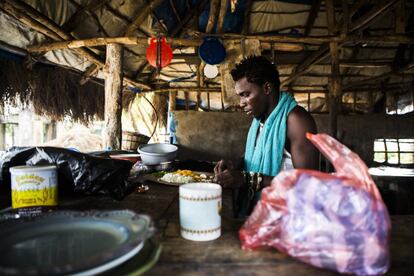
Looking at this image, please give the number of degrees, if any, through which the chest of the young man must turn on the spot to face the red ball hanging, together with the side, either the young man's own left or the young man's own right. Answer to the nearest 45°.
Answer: approximately 90° to the young man's own right

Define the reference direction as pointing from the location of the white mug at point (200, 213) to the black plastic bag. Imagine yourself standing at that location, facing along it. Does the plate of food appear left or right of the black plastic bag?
right

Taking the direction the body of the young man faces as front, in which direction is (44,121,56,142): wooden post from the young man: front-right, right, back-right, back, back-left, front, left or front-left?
right

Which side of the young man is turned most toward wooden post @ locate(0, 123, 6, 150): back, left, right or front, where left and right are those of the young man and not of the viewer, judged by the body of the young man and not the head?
right

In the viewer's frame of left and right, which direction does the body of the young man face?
facing the viewer and to the left of the viewer

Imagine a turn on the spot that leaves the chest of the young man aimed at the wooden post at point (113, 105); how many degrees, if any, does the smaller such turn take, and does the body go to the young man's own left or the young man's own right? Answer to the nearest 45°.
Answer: approximately 90° to the young man's own right

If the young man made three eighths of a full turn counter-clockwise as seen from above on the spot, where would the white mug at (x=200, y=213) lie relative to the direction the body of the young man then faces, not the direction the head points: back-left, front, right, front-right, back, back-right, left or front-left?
right

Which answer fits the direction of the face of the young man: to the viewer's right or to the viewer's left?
to the viewer's left

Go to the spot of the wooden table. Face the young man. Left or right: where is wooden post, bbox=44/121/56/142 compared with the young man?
left

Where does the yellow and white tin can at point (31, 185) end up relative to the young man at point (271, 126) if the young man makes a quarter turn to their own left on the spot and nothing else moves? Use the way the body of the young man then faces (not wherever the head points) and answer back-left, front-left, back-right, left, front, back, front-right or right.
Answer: right

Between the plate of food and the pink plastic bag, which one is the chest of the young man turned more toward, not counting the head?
the plate of food

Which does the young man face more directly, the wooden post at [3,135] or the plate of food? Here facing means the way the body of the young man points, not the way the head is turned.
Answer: the plate of food

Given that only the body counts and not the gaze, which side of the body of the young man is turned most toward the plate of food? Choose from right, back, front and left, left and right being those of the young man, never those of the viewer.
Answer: front

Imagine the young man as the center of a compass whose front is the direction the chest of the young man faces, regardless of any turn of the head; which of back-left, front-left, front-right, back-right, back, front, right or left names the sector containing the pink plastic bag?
front-left

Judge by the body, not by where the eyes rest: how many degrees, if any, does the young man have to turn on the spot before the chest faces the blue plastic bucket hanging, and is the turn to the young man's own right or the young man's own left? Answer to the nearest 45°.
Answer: approximately 90° to the young man's own right

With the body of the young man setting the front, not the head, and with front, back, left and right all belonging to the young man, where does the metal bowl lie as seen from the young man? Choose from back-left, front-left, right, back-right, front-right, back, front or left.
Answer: front-right
